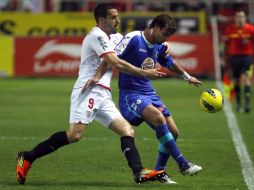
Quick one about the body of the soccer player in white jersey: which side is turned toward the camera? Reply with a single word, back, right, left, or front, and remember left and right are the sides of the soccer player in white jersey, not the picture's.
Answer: right

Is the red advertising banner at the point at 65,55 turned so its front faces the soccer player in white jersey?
yes

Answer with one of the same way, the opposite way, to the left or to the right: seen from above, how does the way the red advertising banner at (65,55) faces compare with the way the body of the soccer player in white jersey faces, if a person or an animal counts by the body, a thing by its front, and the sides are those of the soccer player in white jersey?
to the right

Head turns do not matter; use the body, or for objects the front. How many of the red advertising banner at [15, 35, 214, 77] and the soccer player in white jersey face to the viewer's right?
1

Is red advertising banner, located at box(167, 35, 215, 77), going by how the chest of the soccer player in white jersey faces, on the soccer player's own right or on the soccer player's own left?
on the soccer player's own left

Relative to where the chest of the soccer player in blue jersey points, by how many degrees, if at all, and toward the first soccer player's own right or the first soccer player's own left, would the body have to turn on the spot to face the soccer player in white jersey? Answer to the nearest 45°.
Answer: approximately 90° to the first soccer player's own right

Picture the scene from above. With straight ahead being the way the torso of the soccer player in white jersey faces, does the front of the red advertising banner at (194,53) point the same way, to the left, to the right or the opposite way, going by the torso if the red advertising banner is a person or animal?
to the right

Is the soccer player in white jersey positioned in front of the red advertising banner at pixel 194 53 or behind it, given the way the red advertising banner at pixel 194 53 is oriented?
in front

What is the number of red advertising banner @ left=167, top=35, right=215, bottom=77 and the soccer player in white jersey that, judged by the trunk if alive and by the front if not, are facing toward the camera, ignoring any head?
1

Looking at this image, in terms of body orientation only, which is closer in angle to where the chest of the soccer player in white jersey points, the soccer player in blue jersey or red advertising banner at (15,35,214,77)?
the soccer player in blue jersey

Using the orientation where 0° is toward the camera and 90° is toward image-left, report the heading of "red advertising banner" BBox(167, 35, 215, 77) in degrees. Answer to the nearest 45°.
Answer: approximately 0°
